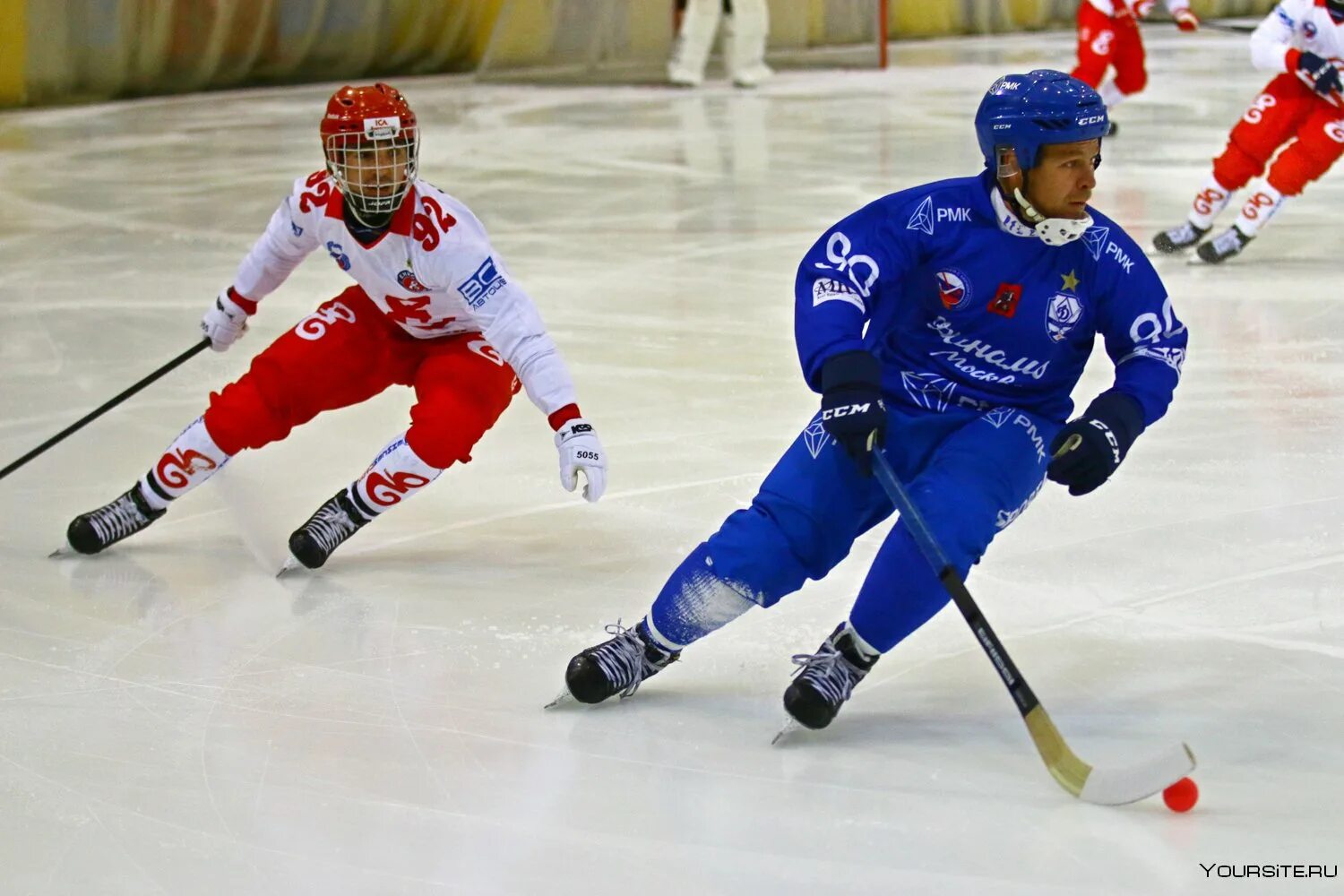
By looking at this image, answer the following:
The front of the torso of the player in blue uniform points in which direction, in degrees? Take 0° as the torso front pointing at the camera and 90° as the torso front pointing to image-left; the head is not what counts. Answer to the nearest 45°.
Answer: approximately 0°

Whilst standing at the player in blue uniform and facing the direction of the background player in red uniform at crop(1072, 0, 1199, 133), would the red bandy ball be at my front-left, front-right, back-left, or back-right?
back-right

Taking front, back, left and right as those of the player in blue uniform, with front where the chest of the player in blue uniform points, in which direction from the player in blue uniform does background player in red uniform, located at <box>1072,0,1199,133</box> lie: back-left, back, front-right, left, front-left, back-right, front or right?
back

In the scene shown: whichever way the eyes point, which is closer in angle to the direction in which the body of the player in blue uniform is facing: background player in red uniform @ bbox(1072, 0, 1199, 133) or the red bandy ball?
the red bandy ball

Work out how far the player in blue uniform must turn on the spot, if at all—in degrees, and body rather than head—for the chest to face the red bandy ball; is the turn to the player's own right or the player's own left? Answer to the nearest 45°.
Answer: approximately 45° to the player's own left

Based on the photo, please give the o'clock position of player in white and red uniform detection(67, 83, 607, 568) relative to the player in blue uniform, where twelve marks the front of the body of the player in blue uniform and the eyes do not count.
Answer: The player in white and red uniform is roughly at 4 o'clock from the player in blue uniform.

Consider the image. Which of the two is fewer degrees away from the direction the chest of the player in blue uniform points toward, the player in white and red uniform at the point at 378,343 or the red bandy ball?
the red bandy ball
